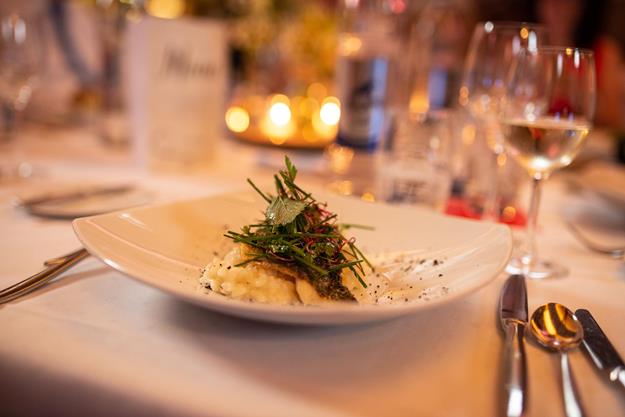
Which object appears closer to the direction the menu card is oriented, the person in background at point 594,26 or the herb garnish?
the herb garnish

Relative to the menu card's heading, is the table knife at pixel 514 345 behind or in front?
in front

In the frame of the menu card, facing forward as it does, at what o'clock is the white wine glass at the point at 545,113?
The white wine glass is roughly at 11 o'clock from the menu card.

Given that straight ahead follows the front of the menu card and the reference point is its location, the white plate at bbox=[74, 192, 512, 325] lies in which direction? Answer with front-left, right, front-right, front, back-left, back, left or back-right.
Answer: front

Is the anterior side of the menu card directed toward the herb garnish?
yes

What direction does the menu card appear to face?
toward the camera

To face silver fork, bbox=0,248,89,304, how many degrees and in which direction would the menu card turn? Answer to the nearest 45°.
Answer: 0° — it already faces it
